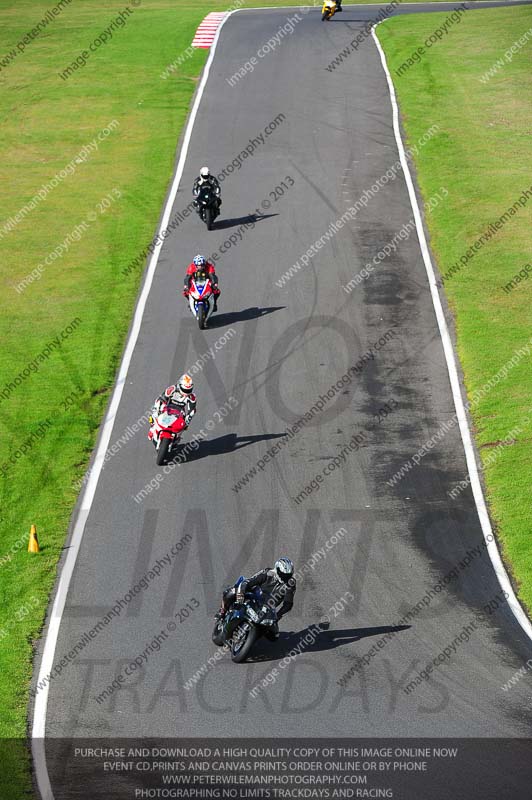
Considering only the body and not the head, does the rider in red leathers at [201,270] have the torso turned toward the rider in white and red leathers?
yes

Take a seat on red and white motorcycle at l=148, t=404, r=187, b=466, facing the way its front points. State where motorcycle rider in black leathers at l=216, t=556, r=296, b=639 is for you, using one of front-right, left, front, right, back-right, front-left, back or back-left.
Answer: front

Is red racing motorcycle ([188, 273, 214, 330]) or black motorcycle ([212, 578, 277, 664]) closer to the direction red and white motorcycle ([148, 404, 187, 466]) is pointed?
the black motorcycle

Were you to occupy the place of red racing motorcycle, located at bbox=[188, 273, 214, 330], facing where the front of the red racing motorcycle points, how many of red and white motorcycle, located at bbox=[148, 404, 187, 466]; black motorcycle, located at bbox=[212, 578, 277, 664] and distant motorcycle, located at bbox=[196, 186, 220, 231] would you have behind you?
1

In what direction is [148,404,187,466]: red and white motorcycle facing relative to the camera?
toward the camera

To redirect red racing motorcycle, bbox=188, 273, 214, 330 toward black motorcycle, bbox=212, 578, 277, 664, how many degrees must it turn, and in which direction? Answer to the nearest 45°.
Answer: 0° — it already faces it

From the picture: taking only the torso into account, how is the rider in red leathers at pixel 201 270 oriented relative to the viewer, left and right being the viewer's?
facing the viewer

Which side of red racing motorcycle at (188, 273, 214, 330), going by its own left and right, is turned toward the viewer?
front

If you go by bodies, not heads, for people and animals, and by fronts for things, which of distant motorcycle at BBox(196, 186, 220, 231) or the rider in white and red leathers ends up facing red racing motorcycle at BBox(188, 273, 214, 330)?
the distant motorcycle

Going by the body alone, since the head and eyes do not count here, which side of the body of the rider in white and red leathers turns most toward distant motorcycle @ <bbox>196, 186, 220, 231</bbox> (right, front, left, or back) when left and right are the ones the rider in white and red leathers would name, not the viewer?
back

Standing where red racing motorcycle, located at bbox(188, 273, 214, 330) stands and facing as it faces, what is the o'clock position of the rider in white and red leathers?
The rider in white and red leathers is roughly at 12 o'clock from the red racing motorcycle.

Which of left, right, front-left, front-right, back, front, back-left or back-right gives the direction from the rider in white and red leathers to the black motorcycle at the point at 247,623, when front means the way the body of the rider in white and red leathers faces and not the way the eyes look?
front

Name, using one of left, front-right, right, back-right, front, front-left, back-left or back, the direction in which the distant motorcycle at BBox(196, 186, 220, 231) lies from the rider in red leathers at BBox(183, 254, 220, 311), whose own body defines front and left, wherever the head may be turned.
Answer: back
